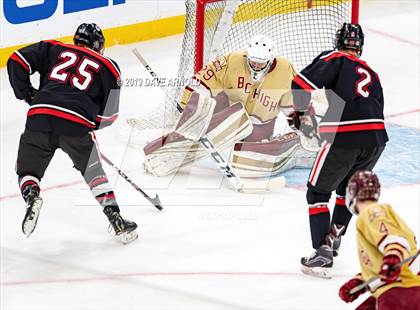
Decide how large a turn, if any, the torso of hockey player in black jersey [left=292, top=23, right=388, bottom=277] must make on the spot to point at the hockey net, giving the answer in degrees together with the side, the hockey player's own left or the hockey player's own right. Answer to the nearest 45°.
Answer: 0° — they already face it

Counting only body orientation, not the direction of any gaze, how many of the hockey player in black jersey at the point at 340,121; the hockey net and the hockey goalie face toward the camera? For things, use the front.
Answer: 2

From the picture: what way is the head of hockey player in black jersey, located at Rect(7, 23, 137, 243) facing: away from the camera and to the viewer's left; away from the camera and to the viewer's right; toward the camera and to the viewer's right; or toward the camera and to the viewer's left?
away from the camera and to the viewer's right

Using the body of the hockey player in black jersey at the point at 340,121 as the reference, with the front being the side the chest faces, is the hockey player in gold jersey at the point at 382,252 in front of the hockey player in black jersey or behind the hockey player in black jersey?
behind

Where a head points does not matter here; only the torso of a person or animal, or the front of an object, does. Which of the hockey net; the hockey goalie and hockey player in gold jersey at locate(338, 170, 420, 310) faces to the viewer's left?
the hockey player in gold jersey

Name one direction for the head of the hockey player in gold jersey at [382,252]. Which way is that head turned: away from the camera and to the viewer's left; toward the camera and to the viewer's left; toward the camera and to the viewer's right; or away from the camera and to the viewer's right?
away from the camera and to the viewer's left

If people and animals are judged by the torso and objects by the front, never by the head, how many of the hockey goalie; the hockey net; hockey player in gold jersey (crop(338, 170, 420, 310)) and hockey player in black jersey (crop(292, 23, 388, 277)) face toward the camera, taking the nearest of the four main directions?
2

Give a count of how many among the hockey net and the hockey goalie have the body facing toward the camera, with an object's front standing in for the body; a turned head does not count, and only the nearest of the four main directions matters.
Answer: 2

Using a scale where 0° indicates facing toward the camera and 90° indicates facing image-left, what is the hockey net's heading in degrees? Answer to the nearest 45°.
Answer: approximately 0°

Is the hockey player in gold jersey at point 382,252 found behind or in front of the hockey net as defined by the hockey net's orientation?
in front

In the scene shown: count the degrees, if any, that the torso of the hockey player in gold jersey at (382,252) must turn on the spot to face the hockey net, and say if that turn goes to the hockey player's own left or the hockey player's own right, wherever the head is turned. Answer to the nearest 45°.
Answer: approximately 45° to the hockey player's own right

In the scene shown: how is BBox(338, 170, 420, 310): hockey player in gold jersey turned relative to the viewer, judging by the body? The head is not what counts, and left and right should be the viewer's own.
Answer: facing to the left of the viewer
